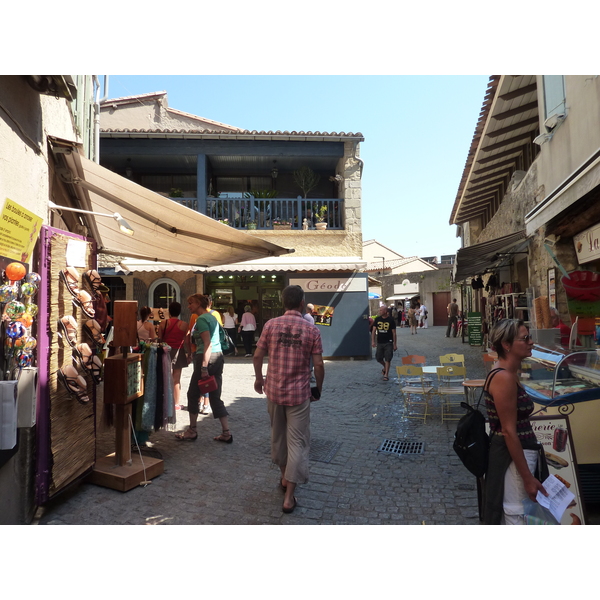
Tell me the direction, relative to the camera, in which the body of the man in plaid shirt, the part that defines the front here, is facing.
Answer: away from the camera

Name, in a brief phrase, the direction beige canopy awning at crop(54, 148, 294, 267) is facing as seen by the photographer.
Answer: facing to the right of the viewer

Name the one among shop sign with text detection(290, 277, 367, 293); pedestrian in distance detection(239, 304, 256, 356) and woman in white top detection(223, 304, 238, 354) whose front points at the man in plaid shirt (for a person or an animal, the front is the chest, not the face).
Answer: the shop sign with text

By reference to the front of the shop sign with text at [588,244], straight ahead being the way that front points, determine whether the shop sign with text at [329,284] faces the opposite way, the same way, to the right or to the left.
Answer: to the left

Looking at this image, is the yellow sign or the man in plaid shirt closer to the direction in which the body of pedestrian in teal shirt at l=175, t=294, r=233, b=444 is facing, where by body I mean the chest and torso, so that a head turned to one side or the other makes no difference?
the yellow sign

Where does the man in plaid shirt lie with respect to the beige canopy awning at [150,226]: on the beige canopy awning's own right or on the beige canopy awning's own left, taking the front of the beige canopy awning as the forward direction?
on the beige canopy awning's own right

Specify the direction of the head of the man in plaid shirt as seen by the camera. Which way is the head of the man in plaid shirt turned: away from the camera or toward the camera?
away from the camera

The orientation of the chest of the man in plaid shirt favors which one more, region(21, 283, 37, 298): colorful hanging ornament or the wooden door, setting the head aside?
the wooden door
